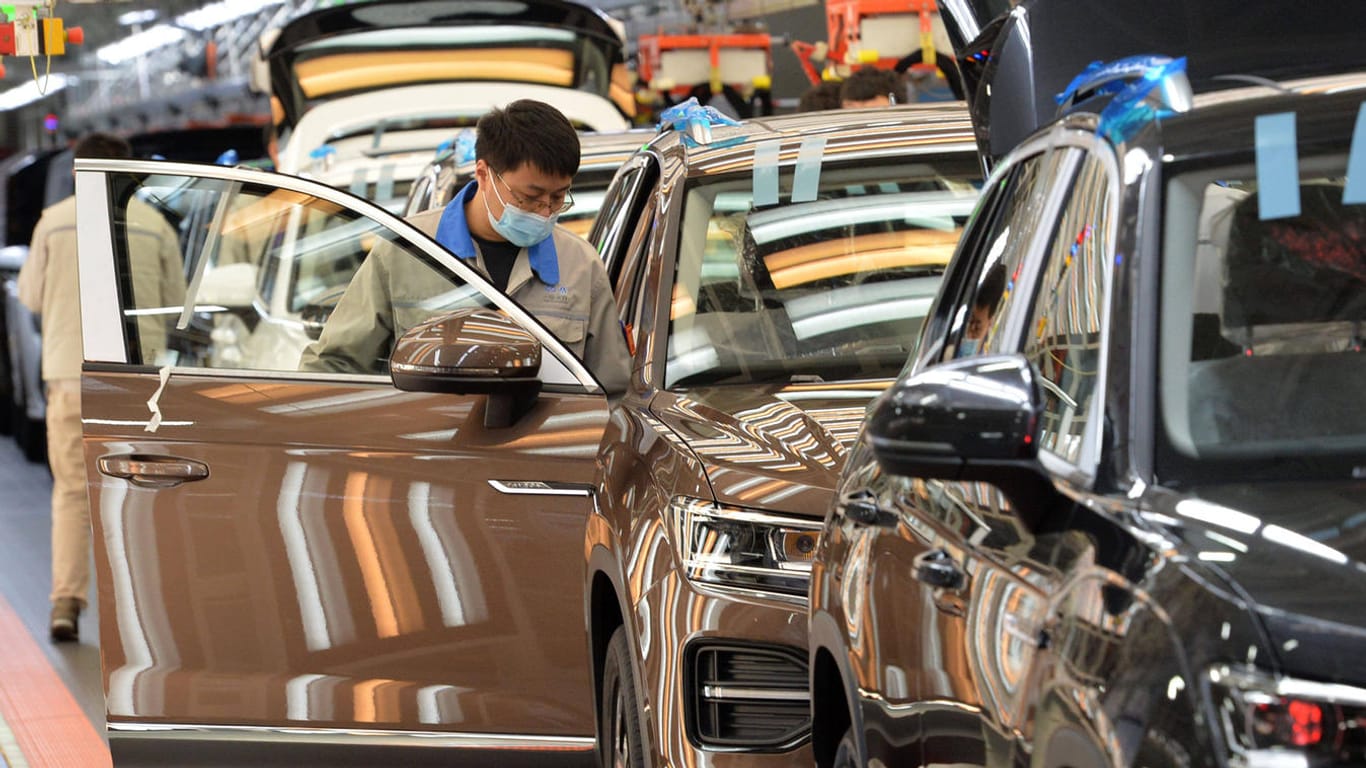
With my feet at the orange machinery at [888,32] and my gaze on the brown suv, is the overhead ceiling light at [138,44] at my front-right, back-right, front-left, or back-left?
back-right

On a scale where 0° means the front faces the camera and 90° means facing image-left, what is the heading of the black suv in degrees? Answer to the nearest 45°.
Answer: approximately 315°

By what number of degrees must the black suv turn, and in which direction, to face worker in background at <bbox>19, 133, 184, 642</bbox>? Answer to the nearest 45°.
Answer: approximately 180°

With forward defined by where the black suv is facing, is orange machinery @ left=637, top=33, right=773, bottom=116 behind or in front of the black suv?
behind

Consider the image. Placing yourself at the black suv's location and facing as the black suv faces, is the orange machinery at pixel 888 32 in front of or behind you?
behind

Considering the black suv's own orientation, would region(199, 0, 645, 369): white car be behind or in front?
behind
